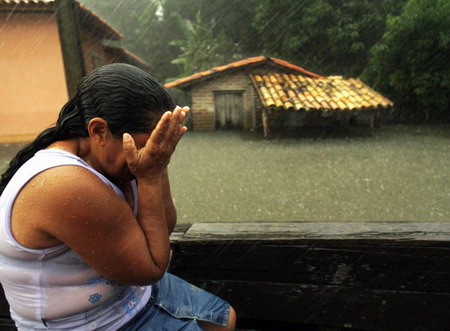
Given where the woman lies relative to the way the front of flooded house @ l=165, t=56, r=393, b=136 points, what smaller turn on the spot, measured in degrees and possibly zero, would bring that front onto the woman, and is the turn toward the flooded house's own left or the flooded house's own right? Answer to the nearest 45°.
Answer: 0° — it already faces them

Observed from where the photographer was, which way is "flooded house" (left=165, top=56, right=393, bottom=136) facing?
facing the viewer

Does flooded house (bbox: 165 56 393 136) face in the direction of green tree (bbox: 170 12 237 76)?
no

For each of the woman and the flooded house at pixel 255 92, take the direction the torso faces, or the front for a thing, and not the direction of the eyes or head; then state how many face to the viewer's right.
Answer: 1

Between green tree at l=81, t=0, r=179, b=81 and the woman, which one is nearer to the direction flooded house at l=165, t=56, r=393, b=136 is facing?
the woman

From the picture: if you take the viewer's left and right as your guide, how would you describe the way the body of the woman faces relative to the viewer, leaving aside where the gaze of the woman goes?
facing to the right of the viewer

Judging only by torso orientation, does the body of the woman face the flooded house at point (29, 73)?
no

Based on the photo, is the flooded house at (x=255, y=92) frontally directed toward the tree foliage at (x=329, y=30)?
no

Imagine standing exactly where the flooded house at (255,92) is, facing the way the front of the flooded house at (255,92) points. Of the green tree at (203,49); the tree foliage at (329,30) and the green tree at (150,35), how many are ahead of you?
0

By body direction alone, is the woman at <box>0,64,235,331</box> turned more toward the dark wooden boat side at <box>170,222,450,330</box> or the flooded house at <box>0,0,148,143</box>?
the dark wooden boat side

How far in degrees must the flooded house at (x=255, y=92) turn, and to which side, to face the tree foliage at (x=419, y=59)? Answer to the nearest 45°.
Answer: approximately 90° to its left
